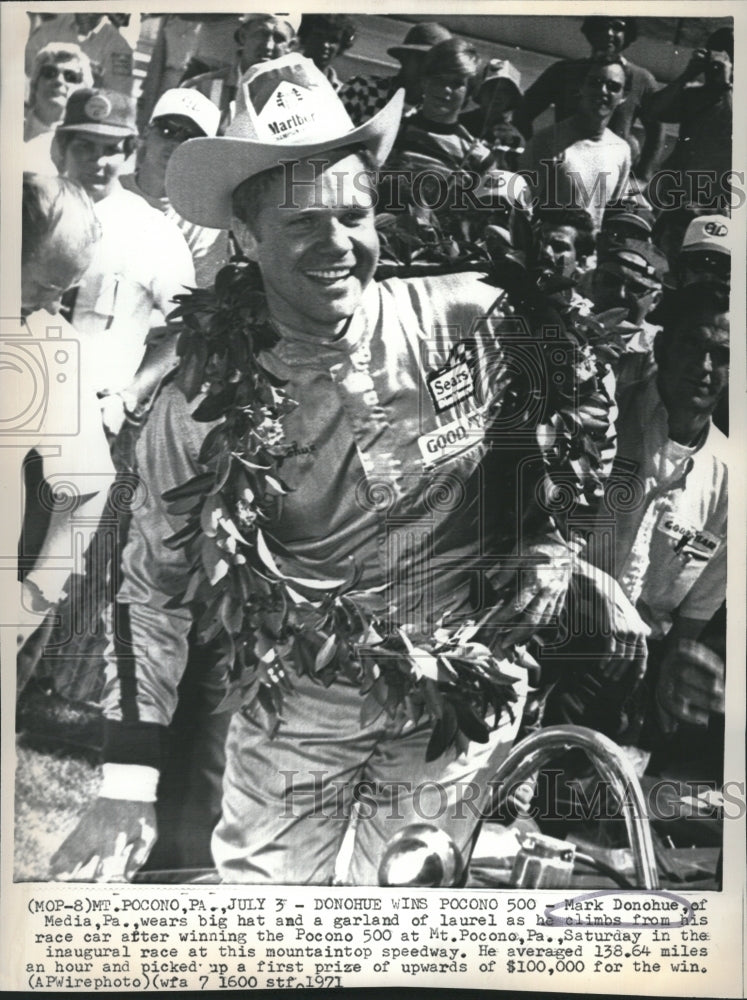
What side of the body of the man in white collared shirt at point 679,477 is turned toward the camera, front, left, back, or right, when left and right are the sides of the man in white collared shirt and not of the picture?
front

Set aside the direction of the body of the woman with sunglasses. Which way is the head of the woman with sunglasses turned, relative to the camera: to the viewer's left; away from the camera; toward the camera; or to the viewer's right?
toward the camera

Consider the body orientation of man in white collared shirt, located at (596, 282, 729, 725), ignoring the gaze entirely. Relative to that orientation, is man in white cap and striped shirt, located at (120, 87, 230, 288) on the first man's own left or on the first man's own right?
on the first man's own right

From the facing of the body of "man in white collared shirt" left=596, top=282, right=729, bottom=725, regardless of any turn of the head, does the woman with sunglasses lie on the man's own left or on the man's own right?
on the man's own right

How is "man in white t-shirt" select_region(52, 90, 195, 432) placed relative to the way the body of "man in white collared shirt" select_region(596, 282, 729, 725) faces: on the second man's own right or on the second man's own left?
on the second man's own right

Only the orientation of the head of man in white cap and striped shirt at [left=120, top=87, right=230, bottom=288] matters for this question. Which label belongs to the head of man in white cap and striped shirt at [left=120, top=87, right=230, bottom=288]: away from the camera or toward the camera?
toward the camera
